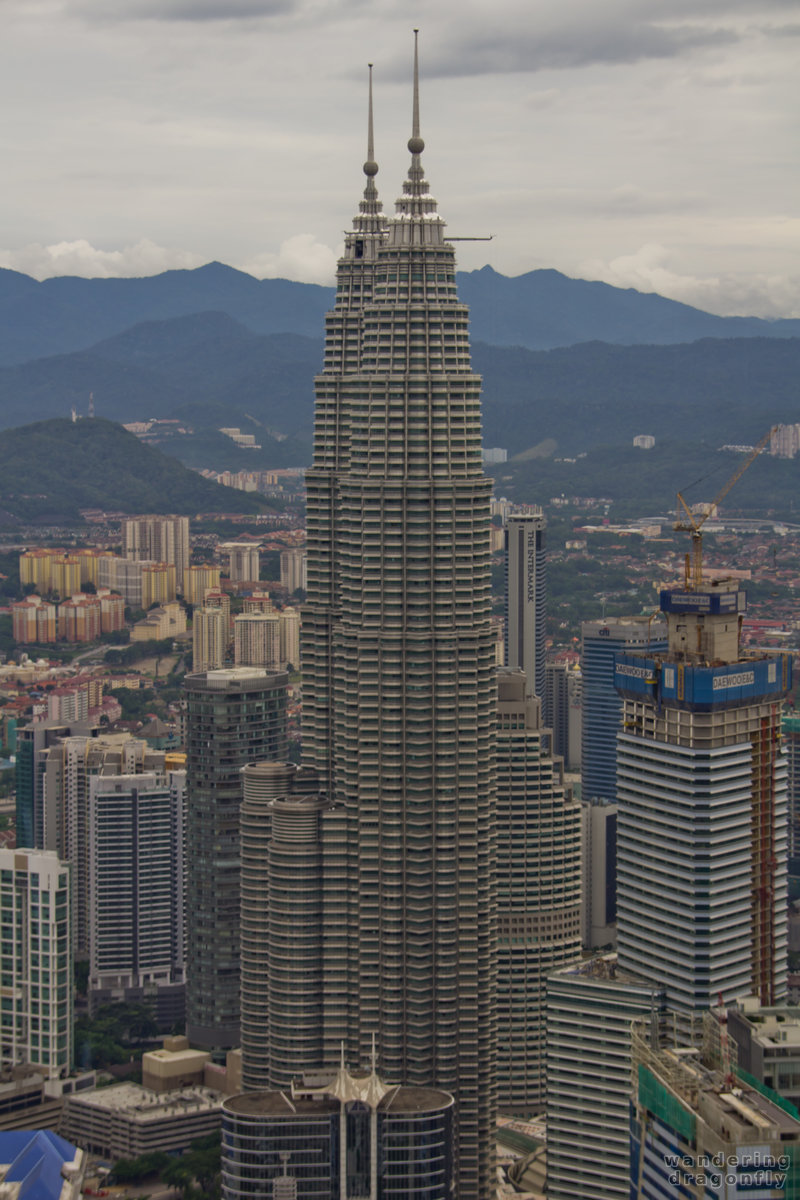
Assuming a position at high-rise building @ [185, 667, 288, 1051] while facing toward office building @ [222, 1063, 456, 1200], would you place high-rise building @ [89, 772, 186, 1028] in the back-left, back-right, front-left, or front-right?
back-right

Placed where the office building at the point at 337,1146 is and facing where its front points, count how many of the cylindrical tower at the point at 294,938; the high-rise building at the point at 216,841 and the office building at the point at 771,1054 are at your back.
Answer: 2

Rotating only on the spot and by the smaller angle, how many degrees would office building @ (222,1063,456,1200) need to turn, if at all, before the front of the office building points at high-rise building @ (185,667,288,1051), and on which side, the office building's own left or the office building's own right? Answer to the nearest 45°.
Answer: approximately 180°

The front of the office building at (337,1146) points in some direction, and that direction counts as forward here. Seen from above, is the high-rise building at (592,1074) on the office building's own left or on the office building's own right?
on the office building's own left

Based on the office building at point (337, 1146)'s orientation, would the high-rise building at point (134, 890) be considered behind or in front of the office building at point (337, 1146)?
behind

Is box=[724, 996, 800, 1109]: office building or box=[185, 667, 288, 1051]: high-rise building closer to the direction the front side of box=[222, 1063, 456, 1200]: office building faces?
the office building

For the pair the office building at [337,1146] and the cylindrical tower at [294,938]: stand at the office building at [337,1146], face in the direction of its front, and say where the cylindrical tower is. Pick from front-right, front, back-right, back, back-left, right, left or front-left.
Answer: back

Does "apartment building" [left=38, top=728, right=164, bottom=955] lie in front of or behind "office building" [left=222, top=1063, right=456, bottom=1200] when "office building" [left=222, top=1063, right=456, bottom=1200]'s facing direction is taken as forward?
behind

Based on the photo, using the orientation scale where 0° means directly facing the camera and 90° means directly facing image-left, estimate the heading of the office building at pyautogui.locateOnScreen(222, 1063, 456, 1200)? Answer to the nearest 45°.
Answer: approximately 0°

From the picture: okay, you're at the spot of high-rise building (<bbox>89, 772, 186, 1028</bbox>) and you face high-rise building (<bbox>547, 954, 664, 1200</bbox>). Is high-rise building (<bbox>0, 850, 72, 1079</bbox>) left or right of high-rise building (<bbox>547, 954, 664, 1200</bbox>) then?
right

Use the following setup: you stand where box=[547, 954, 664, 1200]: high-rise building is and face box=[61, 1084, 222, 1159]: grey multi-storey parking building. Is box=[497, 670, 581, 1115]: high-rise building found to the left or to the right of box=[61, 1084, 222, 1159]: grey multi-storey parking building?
right

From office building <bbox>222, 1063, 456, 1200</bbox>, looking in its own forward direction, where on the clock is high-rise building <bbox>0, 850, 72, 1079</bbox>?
The high-rise building is roughly at 5 o'clock from the office building.
